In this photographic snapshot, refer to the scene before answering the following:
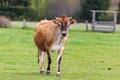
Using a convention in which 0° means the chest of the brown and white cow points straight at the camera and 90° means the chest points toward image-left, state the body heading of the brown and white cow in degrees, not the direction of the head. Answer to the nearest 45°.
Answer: approximately 315°
